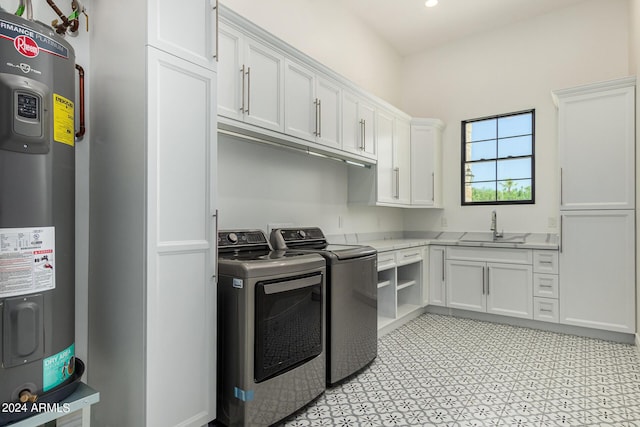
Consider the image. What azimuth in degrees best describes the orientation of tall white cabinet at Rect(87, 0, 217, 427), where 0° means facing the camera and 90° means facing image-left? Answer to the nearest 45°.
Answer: approximately 315°

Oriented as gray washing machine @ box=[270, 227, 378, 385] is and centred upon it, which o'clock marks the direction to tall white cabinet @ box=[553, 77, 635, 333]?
The tall white cabinet is roughly at 10 o'clock from the gray washing machine.

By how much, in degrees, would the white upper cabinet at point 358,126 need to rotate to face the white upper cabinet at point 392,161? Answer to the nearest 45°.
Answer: approximately 90° to its left

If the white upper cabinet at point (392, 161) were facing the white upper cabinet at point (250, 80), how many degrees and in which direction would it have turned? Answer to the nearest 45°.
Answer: approximately 90° to its right

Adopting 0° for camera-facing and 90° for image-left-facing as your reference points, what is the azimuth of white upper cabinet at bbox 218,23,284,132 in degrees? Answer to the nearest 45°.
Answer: approximately 315°

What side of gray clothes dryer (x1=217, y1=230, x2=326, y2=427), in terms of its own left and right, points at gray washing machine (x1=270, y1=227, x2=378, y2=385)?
left

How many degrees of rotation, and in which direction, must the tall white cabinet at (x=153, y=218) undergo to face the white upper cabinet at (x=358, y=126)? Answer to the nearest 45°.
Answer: approximately 90° to its left

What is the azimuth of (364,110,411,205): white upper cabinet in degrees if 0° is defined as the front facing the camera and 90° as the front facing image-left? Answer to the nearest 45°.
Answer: approximately 315°
